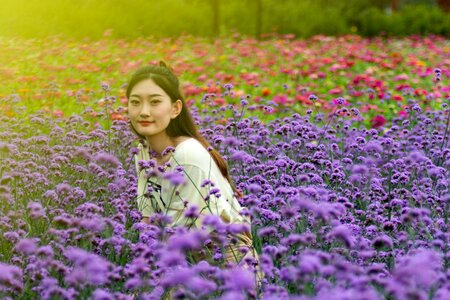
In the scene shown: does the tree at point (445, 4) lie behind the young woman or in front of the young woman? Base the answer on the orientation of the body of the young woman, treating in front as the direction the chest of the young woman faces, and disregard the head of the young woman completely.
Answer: behind

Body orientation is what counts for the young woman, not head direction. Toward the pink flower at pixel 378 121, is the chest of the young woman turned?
no
